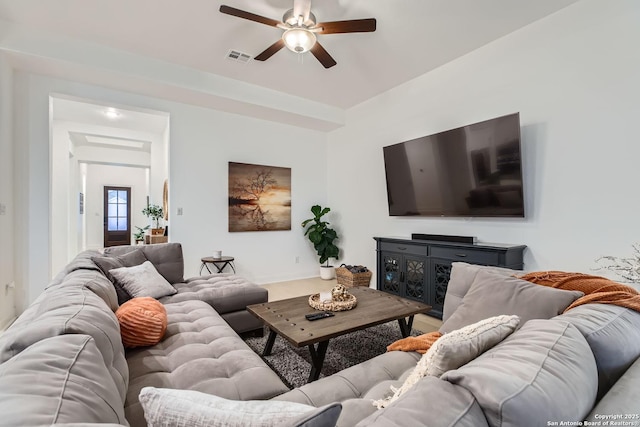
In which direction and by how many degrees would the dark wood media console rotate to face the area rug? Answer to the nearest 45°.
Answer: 0° — it already faces it

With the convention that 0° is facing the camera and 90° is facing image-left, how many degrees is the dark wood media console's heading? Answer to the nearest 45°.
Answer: approximately 45°

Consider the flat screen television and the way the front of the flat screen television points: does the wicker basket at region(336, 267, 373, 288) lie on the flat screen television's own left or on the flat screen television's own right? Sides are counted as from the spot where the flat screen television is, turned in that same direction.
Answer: on the flat screen television's own right

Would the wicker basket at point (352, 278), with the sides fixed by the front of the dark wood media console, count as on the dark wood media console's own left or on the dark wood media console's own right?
on the dark wood media console's own right

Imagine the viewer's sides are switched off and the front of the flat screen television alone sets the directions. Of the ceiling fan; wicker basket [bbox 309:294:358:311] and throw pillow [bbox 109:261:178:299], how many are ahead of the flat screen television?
3

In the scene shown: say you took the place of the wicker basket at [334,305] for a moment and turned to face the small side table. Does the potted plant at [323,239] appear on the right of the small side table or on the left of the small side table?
right

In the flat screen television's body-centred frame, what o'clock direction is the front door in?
The front door is roughly at 2 o'clock from the flat screen television.
